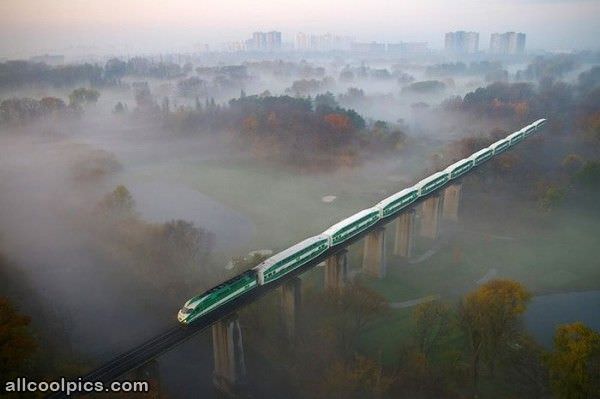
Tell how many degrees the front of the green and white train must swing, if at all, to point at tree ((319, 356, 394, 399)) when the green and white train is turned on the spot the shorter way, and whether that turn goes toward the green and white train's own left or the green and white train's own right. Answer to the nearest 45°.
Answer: approximately 90° to the green and white train's own left

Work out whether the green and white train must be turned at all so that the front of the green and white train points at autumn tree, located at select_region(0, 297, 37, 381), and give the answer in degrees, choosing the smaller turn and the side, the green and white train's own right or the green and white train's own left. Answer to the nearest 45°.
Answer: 0° — it already faces it

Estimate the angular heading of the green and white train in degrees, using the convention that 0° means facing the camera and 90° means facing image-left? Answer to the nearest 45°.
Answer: approximately 45°

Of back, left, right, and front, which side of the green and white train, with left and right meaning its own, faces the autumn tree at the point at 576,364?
left

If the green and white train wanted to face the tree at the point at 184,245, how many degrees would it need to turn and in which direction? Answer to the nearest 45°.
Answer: approximately 90° to its right

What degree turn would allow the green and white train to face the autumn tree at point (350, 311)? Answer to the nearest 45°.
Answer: approximately 135° to its left

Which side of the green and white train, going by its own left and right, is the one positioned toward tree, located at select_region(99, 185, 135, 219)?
right

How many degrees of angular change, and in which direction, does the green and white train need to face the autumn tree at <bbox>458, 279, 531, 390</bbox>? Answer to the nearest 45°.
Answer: approximately 135° to its left
